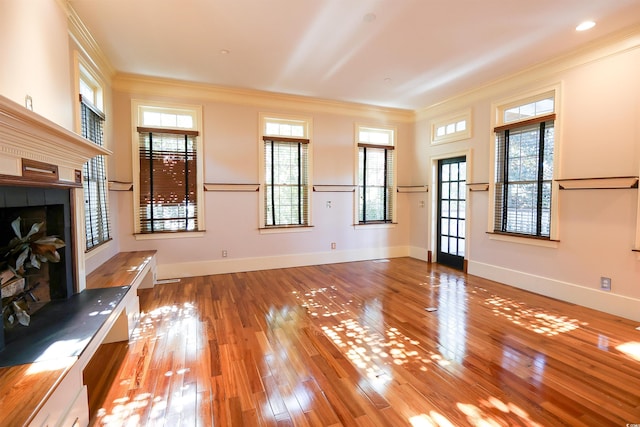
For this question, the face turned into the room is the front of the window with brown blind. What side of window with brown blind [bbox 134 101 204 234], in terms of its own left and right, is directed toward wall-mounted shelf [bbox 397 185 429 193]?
left

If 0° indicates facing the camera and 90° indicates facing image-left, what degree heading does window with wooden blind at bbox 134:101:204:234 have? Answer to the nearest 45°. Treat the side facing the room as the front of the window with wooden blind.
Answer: approximately 0°

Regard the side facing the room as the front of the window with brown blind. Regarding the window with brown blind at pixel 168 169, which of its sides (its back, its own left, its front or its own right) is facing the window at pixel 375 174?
left

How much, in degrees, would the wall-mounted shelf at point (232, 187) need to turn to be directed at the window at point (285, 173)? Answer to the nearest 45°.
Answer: approximately 90° to its left

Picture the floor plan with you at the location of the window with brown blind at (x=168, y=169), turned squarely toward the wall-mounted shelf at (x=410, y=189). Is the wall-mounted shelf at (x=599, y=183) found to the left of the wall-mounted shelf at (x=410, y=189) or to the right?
right

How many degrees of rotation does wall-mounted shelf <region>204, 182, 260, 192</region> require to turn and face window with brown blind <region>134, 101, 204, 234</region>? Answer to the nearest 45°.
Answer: approximately 90° to its right

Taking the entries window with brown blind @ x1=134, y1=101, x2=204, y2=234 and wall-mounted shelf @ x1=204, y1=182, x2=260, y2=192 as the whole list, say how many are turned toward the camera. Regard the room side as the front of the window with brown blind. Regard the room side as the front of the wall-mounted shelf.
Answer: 2
